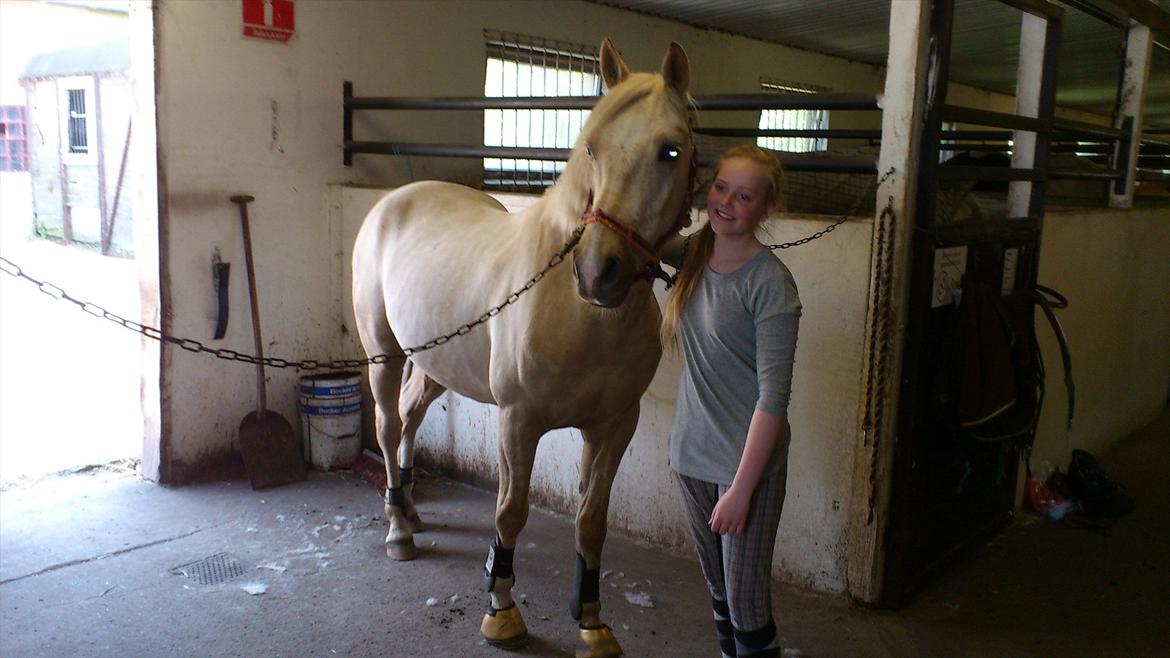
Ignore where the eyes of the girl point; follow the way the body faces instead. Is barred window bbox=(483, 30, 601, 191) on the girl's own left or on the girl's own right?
on the girl's own right

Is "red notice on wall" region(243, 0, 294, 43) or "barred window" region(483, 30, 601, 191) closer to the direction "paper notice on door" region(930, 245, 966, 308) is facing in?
the red notice on wall

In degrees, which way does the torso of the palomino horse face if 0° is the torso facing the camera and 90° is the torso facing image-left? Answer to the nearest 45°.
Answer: approximately 315°

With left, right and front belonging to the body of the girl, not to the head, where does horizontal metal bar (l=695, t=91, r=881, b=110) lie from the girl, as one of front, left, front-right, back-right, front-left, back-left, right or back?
back-right

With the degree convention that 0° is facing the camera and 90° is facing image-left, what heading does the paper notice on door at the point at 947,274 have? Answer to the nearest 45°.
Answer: approximately 45°

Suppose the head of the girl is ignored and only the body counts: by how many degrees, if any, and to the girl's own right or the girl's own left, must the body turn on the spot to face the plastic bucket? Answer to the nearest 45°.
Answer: approximately 90° to the girl's own right

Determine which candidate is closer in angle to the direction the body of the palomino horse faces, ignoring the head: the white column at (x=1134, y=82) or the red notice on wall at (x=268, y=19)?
the white column

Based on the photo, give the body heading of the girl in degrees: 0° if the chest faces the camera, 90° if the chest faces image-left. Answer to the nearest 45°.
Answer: approximately 45°

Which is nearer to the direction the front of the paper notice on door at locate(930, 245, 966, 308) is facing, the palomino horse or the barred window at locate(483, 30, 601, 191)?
the palomino horse
